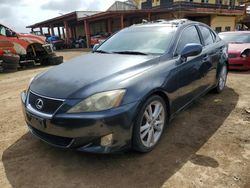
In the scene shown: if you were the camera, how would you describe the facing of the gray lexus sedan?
facing the viewer and to the left of the viewer
